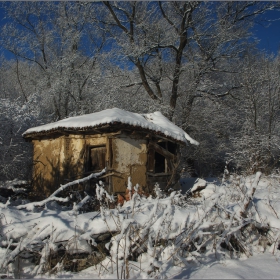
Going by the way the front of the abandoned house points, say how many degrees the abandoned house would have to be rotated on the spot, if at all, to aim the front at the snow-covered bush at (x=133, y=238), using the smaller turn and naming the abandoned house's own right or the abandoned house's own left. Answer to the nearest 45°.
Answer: approximately 45° to the abandoned house's own left

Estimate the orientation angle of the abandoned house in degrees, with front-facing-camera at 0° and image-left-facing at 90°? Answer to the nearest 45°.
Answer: approximately 45°
